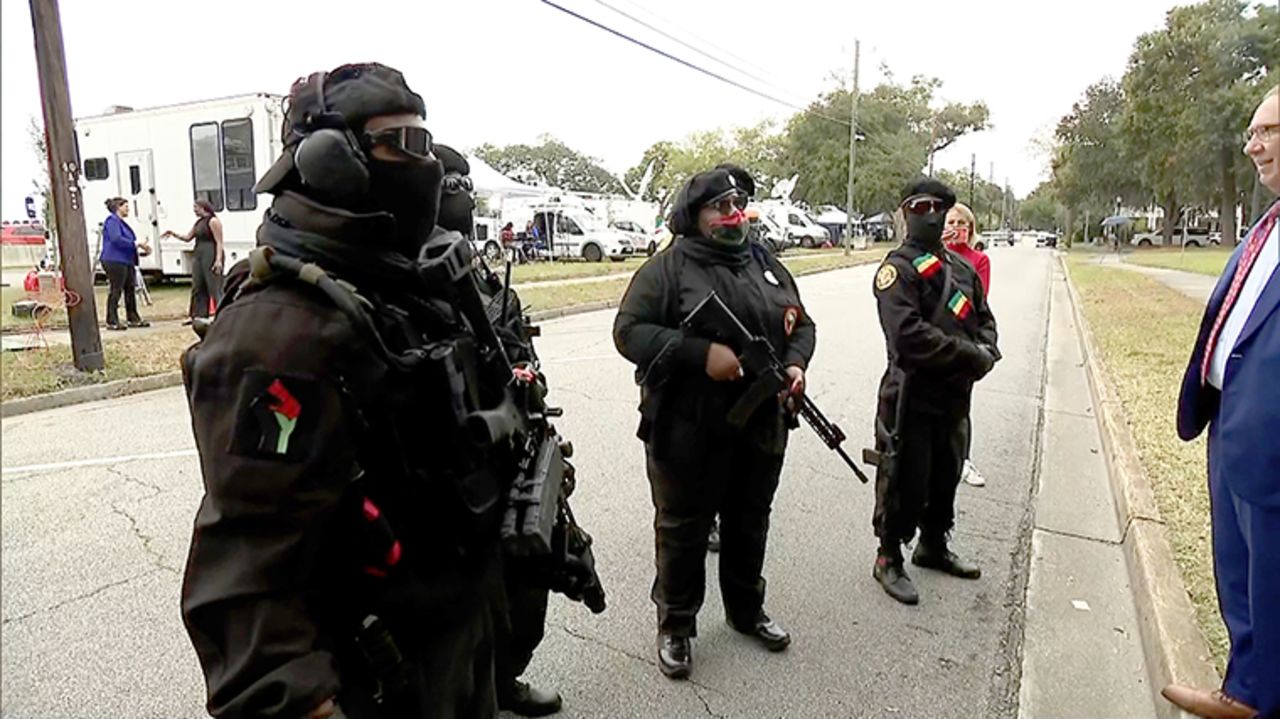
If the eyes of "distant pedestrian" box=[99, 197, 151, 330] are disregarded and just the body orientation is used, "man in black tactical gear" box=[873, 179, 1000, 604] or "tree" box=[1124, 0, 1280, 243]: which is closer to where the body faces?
the tree

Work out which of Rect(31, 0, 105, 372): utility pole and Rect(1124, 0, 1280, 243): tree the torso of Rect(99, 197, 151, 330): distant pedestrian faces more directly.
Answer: the tree

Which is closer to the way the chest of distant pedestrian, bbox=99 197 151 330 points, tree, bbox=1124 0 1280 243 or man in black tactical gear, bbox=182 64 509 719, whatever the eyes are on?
the tree

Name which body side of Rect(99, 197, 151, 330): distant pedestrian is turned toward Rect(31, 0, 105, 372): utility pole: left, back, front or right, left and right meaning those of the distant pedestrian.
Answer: right

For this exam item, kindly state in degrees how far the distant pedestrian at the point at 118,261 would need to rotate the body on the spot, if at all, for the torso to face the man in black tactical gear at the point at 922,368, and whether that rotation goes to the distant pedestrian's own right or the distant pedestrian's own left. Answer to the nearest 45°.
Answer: approximately 90° to the distant pedestrian's own right

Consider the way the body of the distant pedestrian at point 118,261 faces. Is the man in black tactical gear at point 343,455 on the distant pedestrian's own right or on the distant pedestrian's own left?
on the distant pedestrian's own right

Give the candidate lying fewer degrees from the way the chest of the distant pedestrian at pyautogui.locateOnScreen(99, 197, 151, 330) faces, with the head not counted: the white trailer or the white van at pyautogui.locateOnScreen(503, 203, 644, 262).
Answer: the white van

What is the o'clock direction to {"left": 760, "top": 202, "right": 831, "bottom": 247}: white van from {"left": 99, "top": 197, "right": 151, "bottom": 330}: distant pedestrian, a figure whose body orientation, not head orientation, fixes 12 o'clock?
The white van is roughly at 11 o'clock from the distant pedestrian.

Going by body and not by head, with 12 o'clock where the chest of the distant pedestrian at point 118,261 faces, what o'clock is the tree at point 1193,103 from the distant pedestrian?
The tree is roughly at 12 o'clock from the distant pedestrian.

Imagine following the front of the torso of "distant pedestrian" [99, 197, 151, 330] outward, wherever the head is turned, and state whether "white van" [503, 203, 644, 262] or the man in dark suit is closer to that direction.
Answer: the white van

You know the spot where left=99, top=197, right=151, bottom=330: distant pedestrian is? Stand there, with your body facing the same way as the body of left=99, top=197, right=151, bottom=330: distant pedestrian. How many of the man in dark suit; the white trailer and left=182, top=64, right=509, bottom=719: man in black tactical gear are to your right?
2

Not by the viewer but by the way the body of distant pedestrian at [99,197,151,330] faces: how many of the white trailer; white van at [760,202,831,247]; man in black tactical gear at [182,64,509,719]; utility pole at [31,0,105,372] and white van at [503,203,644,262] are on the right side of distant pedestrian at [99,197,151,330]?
2

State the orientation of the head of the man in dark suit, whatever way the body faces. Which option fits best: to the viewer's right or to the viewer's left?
to the viewer's left

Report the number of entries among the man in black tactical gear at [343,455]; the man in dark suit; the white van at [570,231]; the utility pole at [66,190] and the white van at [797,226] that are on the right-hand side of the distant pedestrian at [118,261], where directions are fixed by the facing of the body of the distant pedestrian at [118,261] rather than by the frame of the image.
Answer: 3

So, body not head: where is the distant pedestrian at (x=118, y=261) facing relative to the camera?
to the viewer's right
